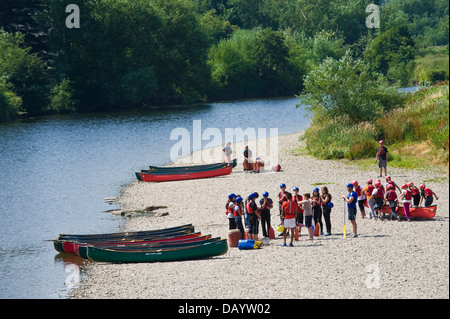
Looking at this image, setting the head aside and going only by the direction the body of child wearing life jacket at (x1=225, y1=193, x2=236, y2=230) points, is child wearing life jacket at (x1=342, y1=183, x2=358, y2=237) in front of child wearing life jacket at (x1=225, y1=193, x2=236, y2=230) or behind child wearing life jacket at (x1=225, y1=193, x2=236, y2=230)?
in front

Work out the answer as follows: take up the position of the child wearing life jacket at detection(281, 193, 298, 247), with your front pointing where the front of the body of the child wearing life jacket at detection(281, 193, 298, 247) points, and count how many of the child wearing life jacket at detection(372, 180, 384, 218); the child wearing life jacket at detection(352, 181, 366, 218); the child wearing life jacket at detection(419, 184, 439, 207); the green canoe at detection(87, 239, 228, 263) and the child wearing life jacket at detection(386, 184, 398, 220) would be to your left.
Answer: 1

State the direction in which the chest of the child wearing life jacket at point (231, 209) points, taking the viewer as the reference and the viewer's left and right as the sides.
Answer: facing to the right of the viewer

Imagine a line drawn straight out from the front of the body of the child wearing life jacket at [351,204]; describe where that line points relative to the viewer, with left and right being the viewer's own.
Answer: facing to the left of the viewer
